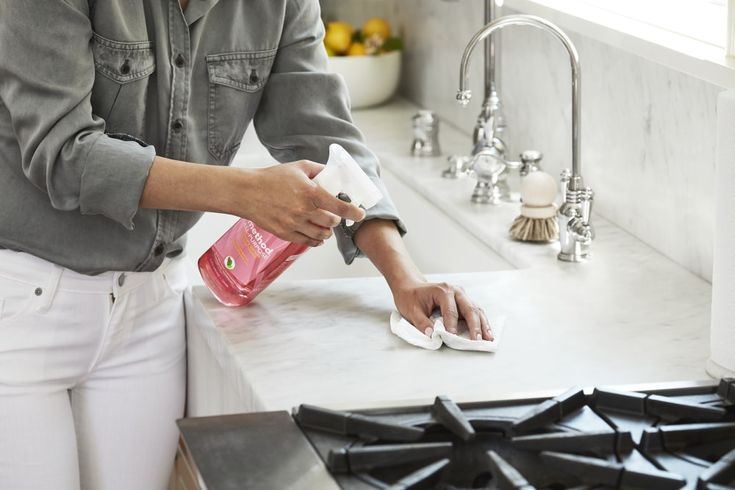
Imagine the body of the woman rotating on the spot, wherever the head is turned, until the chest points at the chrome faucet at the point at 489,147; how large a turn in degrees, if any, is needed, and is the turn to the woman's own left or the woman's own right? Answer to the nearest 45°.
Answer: approximately 90° to the woman's own left

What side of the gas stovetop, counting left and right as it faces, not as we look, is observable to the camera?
left

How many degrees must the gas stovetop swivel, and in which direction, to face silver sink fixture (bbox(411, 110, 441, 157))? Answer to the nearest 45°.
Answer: approximately 90° to its right

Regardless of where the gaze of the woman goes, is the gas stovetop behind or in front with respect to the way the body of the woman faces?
in front

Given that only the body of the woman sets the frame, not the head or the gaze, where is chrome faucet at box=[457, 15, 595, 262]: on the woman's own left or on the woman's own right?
on the woman's own left

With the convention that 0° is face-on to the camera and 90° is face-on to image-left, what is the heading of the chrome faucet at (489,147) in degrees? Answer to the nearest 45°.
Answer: approximately 90°

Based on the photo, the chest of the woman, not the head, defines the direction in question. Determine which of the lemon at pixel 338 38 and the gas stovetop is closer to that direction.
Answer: the gas stovetop

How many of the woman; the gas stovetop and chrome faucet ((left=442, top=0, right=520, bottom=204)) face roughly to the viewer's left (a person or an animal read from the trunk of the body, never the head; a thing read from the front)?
2

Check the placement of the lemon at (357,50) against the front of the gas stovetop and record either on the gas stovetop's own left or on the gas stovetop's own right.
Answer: on the gas stovetop's own right

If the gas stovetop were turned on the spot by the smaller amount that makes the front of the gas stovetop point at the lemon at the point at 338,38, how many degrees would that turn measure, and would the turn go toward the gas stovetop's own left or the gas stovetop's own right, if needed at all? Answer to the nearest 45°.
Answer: approximately 90° to the gas stovetop's own right

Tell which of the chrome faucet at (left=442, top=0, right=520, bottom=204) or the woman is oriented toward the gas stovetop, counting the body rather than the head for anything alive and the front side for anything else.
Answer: the woman
